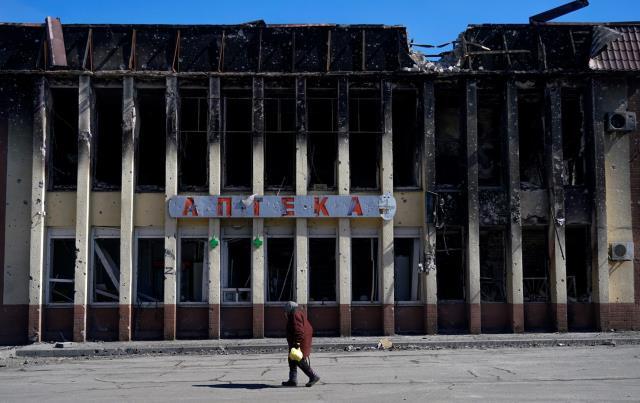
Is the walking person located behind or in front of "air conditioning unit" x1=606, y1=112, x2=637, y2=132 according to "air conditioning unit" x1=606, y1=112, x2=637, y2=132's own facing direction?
in front

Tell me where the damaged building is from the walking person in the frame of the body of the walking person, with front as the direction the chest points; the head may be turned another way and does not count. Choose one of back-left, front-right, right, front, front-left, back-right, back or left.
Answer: right

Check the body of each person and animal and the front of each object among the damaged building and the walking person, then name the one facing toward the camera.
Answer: the damaged building

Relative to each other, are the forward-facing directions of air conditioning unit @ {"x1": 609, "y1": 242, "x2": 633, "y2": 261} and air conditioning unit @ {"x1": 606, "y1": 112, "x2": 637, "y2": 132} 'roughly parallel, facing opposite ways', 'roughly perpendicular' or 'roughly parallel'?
roughly parallel

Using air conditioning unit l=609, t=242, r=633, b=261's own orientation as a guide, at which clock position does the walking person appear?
The walking person is roughly at 1 o'clock from the air conditioning unit.

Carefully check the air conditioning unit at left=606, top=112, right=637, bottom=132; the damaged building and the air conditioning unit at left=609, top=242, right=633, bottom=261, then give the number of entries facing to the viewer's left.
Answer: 0

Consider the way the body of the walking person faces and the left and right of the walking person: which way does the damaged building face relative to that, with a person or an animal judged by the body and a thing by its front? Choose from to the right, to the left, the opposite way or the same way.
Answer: to the left

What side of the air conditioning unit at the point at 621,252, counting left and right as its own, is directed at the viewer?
front

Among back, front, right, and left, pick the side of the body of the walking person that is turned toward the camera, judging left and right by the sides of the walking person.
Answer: left

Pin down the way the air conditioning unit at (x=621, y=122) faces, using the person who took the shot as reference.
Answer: facing the viewer

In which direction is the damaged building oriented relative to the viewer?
toward the camera
